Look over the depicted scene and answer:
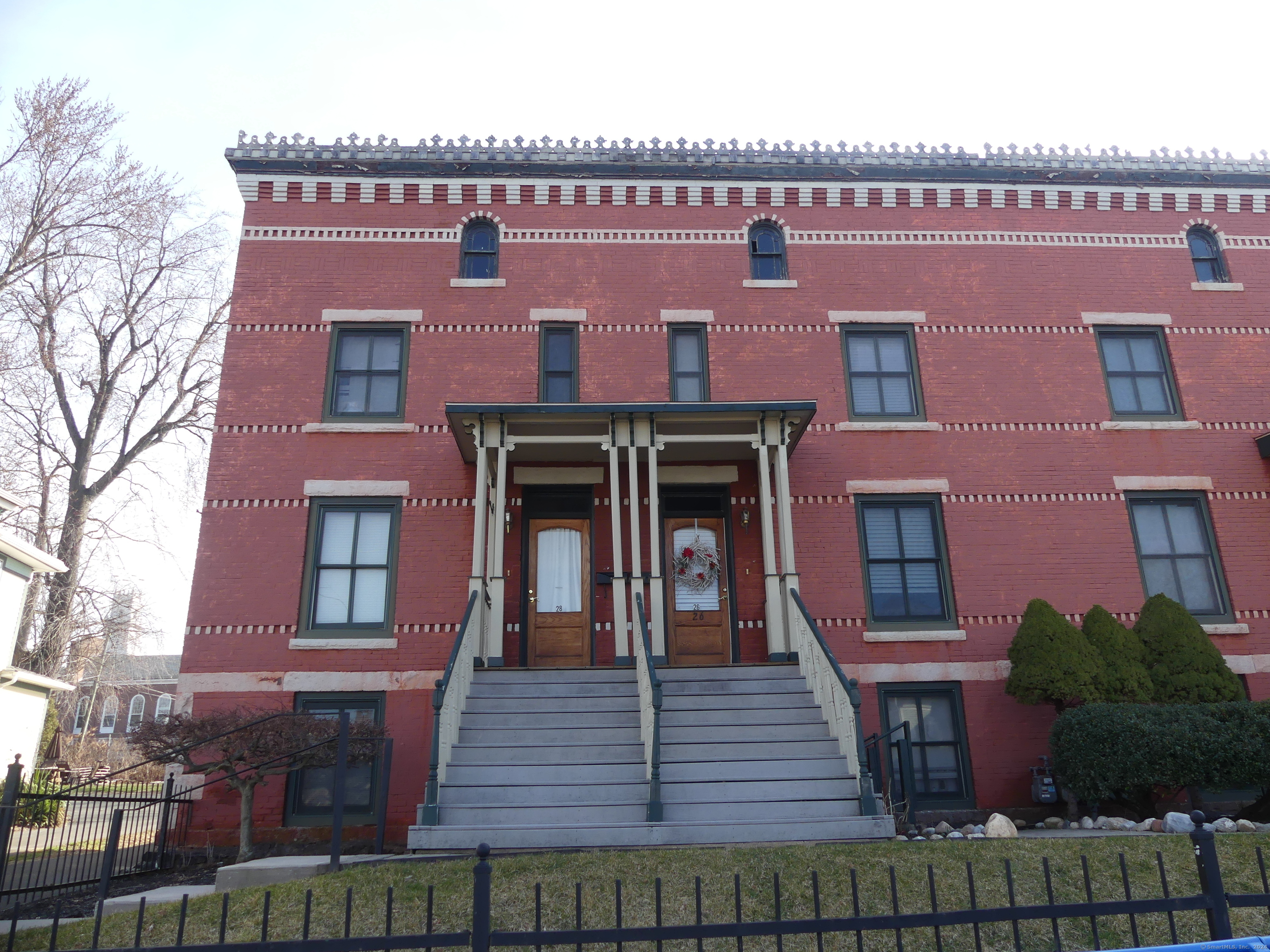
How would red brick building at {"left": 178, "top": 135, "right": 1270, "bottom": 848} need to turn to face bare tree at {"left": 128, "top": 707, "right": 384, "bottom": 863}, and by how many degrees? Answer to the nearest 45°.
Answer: approximately 45° to its right

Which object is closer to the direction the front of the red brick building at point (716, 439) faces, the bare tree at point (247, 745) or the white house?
the bare tree

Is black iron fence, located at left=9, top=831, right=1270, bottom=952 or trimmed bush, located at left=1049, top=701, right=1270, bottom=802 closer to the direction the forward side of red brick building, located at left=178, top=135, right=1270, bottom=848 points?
the black iron fence

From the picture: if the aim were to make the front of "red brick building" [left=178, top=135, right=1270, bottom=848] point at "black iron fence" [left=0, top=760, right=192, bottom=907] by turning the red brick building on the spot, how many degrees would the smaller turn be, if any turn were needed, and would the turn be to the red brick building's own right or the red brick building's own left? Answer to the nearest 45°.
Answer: approximately 90° to the red brick building's own right

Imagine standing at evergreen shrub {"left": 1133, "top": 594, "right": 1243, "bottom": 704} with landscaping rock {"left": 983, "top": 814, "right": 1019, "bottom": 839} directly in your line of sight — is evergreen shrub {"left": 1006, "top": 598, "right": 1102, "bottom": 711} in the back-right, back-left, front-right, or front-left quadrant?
front-right

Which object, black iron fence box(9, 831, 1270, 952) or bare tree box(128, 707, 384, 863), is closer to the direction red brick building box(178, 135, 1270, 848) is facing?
the black iron fence

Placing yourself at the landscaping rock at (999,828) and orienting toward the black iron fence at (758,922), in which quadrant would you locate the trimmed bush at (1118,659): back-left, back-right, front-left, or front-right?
back-left

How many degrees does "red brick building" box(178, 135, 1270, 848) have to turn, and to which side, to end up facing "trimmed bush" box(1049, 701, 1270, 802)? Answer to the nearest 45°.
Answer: approximately 90° to its left

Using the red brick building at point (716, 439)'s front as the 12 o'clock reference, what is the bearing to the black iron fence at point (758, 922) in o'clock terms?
The black iron fence is roughly at 12 o'clock from the red brick building.

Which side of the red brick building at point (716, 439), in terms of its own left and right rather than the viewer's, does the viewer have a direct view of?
front

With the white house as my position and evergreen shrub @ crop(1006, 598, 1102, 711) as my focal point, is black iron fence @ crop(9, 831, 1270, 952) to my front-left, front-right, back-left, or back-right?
front-right
